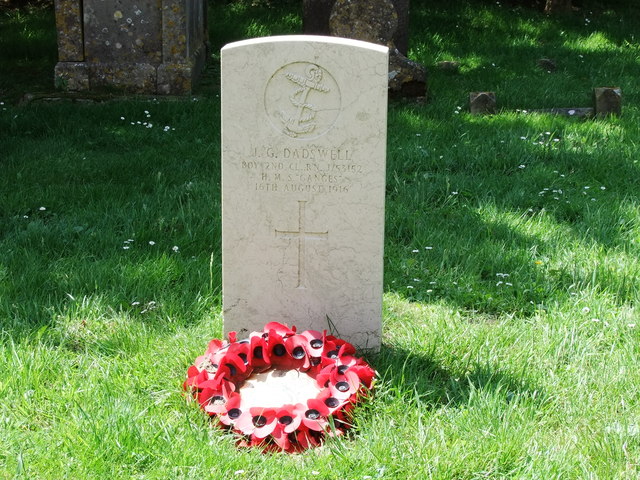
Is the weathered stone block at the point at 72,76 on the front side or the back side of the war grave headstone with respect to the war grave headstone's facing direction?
on the back side

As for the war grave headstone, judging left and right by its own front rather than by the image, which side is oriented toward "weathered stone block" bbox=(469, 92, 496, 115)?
back

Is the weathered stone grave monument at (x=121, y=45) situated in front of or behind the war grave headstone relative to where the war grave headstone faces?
behind

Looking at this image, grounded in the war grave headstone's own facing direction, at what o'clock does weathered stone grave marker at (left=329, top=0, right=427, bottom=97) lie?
The weathered stone grave marker is roughly at 6 o'clock from the war grave headstone.

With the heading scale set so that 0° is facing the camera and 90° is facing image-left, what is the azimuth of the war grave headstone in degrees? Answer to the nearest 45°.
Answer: approximately 0°

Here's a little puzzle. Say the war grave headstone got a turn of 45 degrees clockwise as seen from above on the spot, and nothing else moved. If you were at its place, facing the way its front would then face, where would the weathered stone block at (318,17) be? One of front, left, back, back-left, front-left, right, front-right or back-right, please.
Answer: back-right

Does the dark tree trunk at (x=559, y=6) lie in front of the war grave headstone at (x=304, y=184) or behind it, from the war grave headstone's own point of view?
behind
